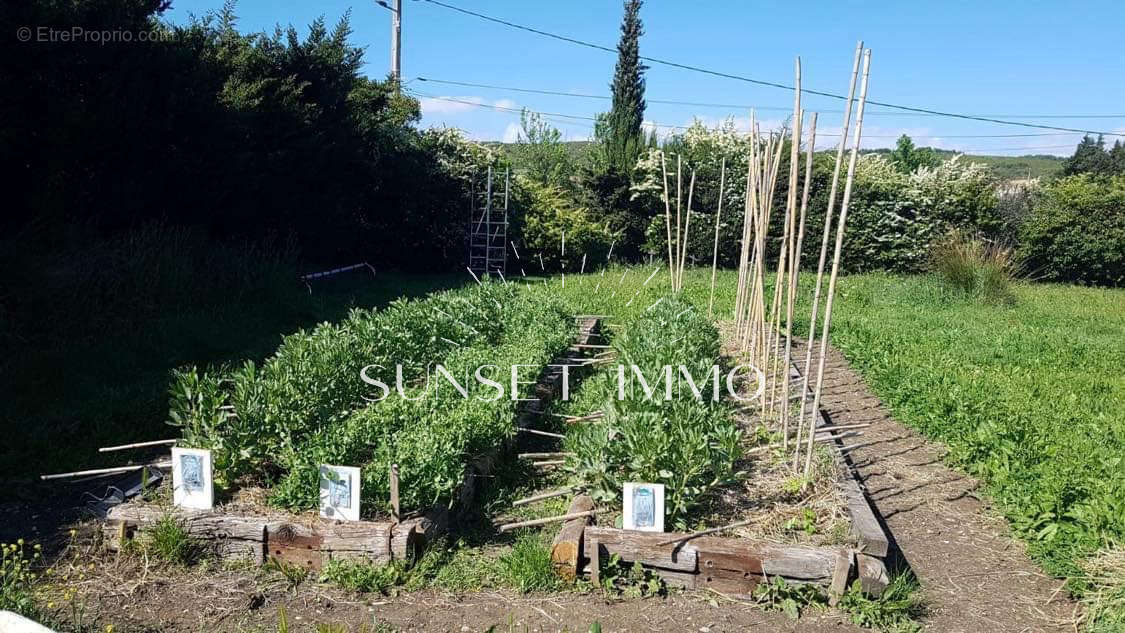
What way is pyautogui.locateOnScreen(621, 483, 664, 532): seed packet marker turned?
toward the camera

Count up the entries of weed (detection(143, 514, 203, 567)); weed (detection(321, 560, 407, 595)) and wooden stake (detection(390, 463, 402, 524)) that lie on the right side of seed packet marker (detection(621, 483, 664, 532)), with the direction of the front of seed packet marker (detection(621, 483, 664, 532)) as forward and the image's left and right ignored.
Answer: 3

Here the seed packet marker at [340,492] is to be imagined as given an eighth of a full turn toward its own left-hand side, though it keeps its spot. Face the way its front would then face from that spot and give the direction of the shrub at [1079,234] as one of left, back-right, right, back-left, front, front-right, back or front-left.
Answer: left

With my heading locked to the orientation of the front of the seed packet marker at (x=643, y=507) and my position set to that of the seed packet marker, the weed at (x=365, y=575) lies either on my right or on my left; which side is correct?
on my right

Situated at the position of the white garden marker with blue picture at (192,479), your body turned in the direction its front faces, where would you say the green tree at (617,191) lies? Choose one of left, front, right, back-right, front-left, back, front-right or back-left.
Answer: back-left

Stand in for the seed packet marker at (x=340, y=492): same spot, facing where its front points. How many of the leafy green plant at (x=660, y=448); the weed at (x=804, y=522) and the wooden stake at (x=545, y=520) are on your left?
3

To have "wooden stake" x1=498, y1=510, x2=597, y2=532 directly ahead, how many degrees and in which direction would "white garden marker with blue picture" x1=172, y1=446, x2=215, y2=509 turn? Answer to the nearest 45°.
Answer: approximately 45° to its left

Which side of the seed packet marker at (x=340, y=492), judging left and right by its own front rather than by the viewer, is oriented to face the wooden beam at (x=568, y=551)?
left

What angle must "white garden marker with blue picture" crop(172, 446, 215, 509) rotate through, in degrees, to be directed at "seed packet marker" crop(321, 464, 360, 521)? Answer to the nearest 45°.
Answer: approximately 45° to its left

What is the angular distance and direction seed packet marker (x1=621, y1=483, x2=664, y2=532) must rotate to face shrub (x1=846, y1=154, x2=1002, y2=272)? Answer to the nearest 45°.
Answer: approximately 180°

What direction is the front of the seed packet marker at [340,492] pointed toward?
toward the camera

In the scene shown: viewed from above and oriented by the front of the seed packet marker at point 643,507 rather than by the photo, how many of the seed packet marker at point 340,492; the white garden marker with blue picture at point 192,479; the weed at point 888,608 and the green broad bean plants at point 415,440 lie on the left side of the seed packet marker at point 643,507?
1

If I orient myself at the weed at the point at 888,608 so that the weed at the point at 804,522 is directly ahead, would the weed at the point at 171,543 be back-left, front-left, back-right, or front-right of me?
front-left
